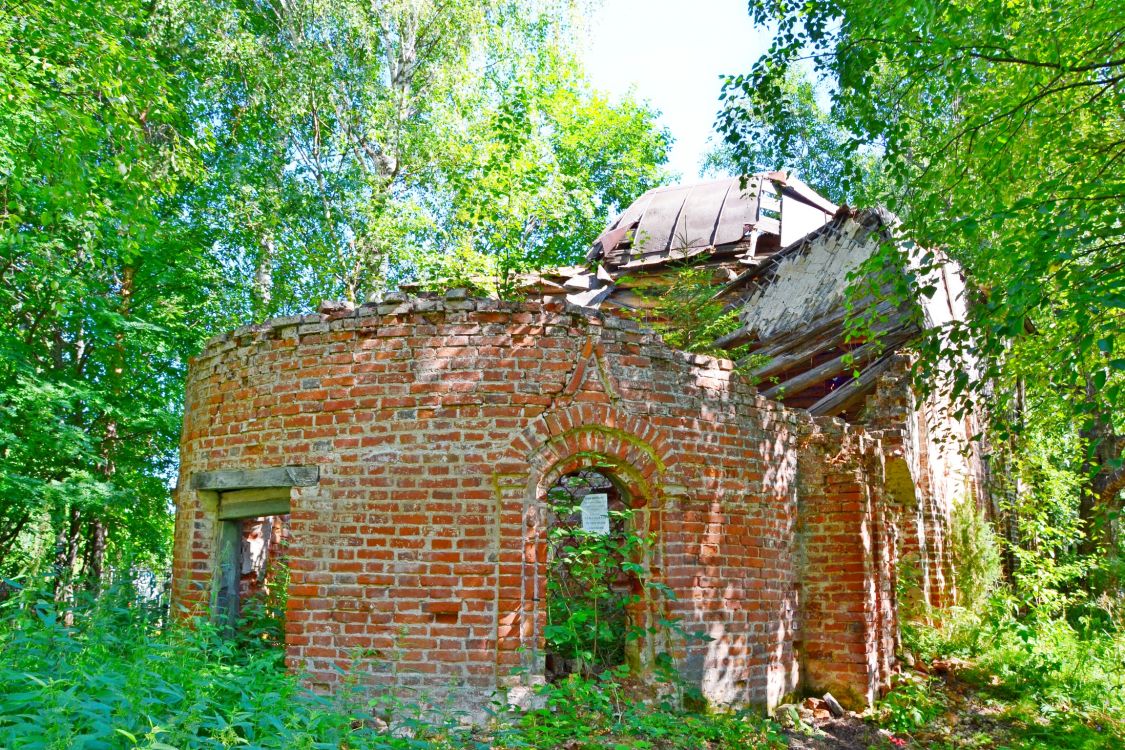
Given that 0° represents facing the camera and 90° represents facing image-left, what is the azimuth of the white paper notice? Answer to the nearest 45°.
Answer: approximately 0°
